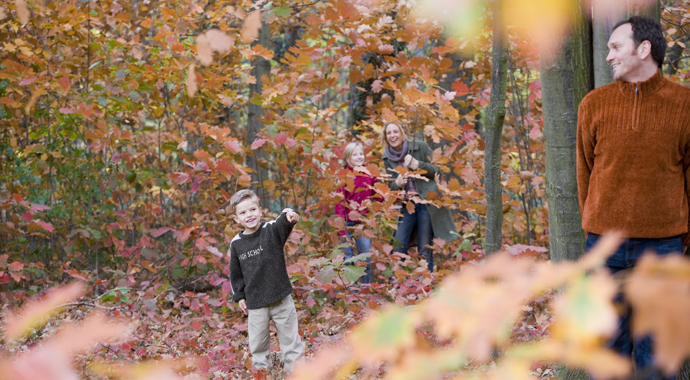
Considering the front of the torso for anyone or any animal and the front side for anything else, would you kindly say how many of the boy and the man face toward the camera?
2

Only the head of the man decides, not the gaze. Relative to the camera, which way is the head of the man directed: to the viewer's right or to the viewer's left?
to the viewer's left

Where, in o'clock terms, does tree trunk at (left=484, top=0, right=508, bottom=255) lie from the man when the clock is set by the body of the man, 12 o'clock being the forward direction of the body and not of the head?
The tree trunk is roughly at 4 o'clock from the man.

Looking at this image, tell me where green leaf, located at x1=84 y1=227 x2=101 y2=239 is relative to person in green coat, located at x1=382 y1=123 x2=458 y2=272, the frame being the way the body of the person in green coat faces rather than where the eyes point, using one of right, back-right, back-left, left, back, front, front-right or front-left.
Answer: front-right

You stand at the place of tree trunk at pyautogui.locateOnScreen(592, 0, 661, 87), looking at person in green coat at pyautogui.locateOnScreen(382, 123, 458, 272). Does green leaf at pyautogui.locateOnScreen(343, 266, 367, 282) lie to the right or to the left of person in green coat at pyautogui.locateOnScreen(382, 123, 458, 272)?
left

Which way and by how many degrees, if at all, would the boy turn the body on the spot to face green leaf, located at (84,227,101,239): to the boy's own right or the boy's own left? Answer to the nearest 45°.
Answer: approximately 135° to the boy's own right

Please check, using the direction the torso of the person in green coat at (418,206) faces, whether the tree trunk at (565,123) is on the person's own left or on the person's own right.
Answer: on the person's own left

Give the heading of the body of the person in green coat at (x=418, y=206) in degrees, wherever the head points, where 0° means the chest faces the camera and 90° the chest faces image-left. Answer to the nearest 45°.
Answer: approximately 45°

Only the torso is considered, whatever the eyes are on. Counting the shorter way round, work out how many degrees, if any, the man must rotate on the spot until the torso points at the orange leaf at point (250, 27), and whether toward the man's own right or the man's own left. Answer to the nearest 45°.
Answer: approximately 45° to the man's own right
